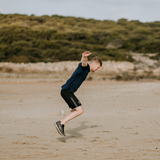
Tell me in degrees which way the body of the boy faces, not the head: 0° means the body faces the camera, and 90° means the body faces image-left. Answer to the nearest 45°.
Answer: approximately 270°
